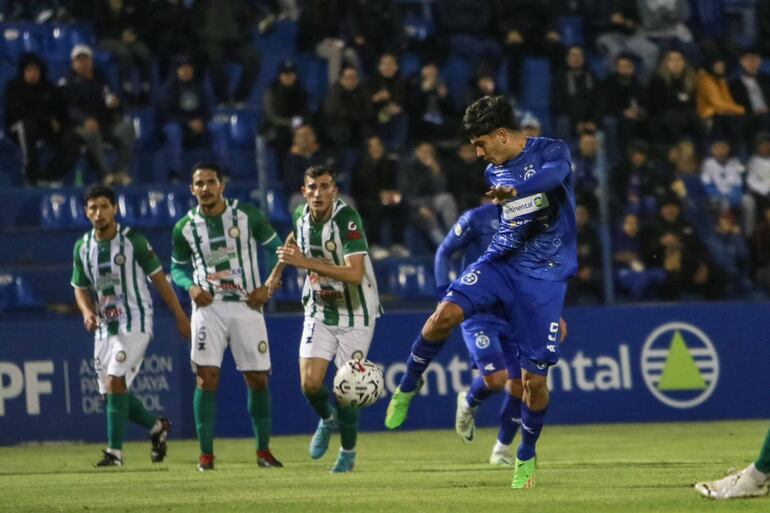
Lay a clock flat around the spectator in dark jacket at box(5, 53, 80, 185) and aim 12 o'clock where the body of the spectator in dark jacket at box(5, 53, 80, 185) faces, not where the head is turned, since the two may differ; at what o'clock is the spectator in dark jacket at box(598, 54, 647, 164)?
the spectator in dark jacket at box(598, 54, 647, 164) is roughly at 9 o'clock from the spectator in dark jacket at box(5, 53, 80, 185).

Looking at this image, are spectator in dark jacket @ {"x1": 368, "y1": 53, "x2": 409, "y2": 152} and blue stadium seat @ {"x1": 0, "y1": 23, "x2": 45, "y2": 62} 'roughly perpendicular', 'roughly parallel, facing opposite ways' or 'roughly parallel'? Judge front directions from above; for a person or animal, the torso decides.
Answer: roughly parallel

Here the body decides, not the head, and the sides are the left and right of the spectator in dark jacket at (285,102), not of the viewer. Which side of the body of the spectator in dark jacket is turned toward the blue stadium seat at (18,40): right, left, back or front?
right

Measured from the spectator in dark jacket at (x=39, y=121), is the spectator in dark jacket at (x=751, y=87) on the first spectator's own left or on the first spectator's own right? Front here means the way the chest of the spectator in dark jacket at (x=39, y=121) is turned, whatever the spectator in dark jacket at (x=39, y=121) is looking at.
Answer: on the first spectator's own left

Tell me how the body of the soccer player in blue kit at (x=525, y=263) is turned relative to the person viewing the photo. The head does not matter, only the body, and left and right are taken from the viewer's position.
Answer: facing the viewer and to the left of the viewer

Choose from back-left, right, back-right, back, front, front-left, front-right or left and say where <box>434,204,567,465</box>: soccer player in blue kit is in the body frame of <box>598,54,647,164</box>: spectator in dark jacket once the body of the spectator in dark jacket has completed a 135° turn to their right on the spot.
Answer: back-left

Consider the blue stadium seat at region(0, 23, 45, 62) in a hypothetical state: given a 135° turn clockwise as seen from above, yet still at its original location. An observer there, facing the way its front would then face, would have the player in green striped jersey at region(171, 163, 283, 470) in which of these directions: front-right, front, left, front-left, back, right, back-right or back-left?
back-left

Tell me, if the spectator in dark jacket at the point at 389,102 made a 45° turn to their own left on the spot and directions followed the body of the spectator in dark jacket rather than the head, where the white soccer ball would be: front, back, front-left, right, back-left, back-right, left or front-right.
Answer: front-right

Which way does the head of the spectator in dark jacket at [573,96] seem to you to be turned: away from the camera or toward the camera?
toward the camera

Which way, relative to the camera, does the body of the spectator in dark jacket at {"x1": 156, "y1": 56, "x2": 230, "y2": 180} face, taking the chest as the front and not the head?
toward the camera

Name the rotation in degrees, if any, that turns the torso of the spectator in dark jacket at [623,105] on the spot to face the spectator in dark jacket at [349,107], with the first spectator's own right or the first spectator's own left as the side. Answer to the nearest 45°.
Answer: approximately 45° to the first spectator's own right

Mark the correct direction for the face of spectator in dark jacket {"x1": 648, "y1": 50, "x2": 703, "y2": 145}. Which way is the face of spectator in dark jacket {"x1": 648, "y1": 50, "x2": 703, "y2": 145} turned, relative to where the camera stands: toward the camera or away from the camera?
toward the camera

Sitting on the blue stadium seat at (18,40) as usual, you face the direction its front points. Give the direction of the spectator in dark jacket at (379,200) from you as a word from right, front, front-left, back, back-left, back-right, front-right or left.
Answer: front-left

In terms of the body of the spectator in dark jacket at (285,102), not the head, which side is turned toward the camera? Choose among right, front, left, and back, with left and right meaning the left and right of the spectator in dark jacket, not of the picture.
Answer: front

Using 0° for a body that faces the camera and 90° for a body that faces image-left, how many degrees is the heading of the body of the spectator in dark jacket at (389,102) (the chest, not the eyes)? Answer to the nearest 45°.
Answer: approximately 0°

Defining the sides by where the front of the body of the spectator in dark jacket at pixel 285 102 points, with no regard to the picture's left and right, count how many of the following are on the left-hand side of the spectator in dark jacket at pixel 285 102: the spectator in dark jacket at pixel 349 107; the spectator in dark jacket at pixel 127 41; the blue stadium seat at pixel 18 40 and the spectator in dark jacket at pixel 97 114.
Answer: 1

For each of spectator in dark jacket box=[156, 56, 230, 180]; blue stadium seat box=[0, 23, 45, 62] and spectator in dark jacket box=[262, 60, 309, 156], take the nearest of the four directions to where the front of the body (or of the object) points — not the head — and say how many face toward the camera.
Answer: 3

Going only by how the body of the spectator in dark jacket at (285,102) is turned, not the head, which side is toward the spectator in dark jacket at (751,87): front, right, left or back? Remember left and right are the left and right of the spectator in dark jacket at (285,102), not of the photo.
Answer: left

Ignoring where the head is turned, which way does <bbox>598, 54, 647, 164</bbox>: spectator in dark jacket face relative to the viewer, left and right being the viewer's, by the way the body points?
facing the viewer
